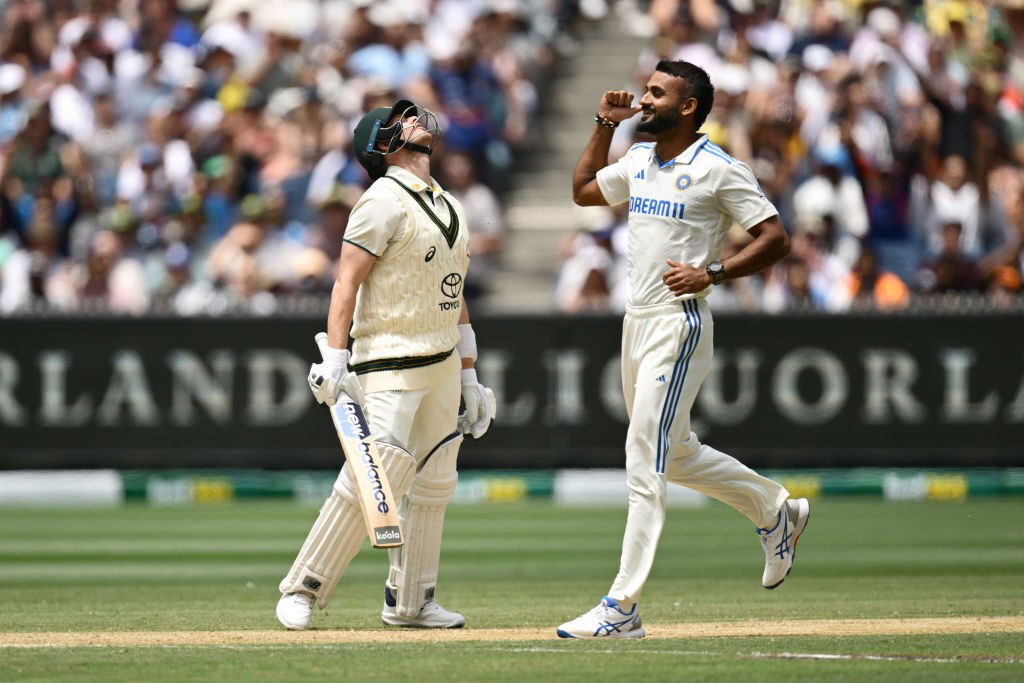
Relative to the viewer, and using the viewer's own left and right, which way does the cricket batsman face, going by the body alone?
facing the viewer and to the right of the viewer

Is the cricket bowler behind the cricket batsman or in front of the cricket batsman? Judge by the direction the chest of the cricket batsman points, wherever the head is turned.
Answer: in front

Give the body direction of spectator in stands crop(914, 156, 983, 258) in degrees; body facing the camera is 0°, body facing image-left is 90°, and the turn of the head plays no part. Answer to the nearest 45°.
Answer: approximately 0°

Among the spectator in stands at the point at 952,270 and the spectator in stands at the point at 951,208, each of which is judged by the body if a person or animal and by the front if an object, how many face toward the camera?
2

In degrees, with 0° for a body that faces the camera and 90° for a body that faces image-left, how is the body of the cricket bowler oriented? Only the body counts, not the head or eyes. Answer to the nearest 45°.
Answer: approximately 45°

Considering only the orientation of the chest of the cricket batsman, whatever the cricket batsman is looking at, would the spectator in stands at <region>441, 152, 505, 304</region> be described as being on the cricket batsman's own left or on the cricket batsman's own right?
on the cricket batsman's own left

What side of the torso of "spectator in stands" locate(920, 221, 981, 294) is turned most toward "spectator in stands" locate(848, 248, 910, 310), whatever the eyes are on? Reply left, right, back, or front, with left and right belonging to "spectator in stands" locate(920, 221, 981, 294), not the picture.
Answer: right

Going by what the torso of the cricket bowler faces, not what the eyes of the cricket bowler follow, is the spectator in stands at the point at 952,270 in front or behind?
behind

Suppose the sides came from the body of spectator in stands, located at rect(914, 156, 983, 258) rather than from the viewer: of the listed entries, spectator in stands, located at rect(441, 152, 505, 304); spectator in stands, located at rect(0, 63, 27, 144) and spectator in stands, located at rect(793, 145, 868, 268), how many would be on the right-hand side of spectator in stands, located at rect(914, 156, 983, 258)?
3

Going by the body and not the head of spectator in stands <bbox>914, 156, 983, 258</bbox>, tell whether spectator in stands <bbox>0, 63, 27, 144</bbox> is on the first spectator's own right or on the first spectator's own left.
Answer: on the first spectator's own right
